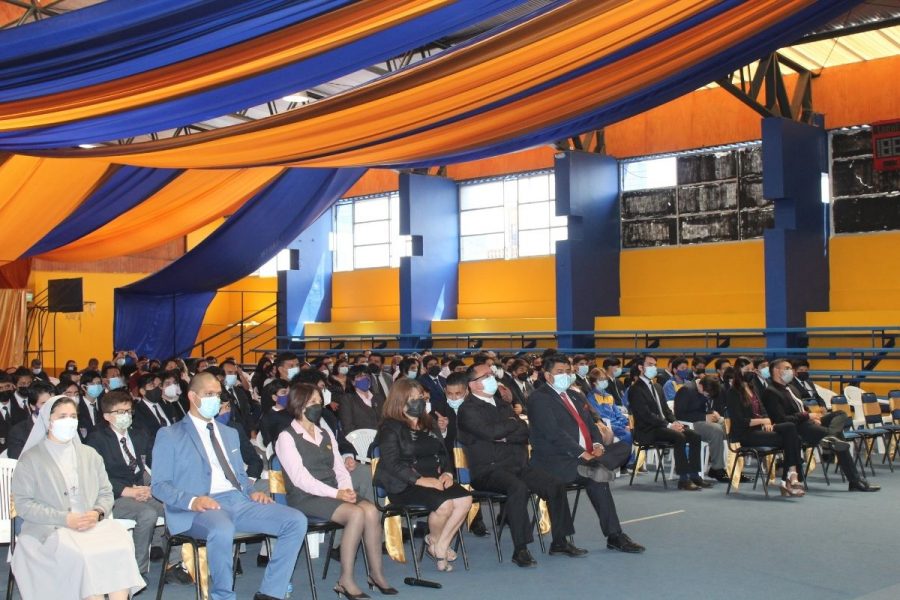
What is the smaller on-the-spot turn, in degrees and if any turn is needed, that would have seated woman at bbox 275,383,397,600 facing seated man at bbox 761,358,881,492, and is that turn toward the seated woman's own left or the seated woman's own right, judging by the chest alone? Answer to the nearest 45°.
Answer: approximately 90° to the seated woman's own left

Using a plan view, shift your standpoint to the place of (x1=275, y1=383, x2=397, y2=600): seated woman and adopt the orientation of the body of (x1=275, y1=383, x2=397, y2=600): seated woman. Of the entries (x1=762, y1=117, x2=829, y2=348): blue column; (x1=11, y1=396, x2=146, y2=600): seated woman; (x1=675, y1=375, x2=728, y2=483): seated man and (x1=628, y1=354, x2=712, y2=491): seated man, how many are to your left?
3

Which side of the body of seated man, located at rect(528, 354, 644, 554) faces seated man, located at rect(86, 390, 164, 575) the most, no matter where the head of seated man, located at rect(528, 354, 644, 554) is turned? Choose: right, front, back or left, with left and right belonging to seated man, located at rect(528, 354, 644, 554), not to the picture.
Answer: right

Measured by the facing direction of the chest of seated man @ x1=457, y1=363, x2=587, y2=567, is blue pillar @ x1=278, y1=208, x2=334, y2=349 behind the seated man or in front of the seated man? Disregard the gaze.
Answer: behind

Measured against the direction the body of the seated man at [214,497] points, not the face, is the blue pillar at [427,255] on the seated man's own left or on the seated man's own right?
on the seated man's own left
